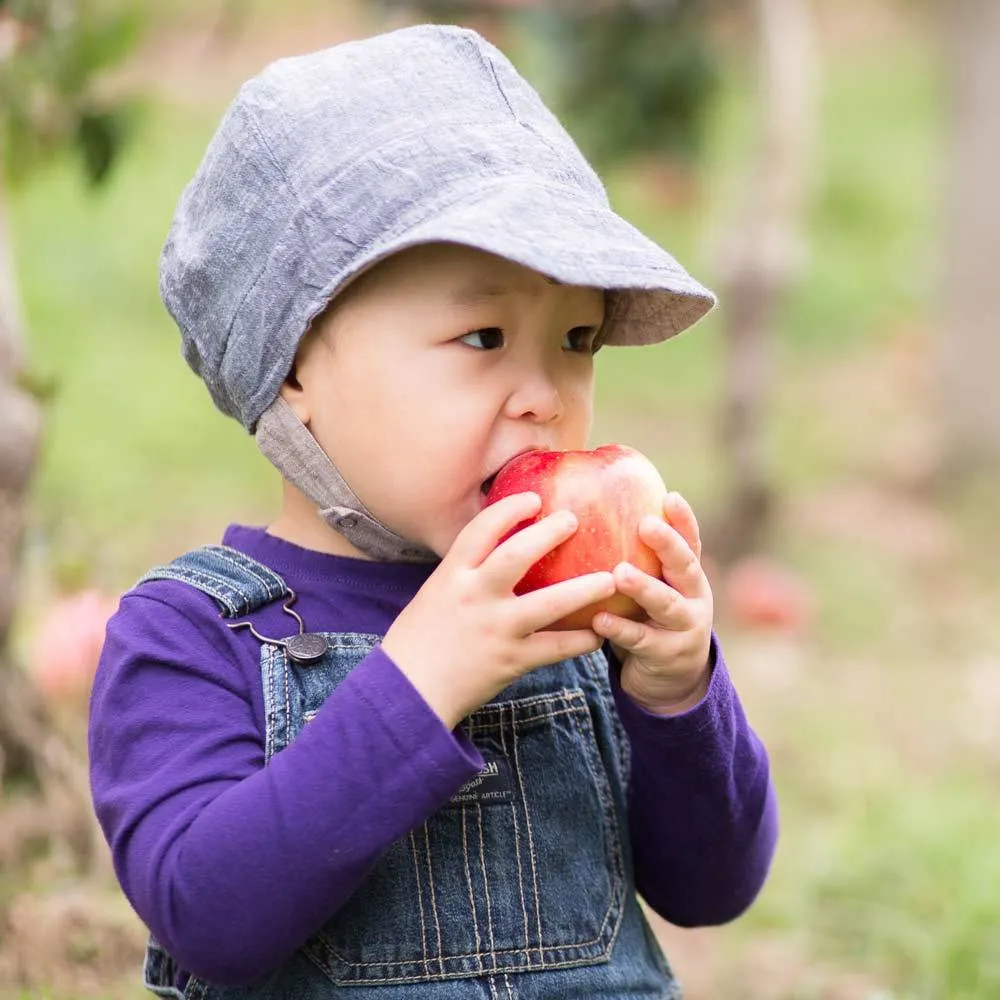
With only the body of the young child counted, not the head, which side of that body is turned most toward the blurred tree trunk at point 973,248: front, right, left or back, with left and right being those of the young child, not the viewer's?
left

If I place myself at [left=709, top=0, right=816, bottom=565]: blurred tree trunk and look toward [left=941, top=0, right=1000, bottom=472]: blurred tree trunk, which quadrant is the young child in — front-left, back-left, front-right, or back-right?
back-right

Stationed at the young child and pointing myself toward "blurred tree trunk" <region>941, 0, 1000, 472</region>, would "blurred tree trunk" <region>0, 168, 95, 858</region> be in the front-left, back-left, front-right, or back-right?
front-left

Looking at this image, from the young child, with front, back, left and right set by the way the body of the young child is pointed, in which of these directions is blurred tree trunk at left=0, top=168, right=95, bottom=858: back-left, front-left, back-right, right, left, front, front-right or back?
back

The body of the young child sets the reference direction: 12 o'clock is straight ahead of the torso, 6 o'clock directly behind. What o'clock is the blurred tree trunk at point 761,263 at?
The blurred tree trunk is roughly at 8 o'clock from the young child.

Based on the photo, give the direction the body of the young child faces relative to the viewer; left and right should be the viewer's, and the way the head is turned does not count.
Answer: facing the viewer and to the right of the viewer

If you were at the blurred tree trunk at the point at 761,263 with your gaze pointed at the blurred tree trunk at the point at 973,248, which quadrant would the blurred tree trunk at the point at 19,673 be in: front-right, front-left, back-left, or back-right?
back-right

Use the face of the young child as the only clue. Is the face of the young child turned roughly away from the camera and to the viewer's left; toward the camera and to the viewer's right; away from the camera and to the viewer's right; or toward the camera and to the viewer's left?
toward the camera and to the viewer's right
